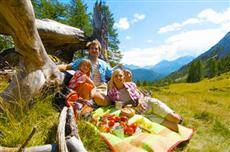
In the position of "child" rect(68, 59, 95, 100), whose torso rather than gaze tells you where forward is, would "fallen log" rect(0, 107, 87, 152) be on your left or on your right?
on your right

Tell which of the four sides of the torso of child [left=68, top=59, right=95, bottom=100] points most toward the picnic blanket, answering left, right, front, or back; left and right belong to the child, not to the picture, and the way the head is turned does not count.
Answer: front

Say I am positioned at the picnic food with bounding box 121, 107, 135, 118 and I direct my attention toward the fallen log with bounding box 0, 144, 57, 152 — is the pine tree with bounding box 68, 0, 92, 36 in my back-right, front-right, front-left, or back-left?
back-right

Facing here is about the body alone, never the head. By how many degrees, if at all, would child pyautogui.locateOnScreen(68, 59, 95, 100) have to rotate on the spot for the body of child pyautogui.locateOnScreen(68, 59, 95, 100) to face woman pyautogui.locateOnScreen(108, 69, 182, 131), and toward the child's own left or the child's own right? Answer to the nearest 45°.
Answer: approximately 45° to the child's own left

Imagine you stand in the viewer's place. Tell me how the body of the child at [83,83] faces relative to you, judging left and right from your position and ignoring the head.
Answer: facing the viewer and to the right of the viewer

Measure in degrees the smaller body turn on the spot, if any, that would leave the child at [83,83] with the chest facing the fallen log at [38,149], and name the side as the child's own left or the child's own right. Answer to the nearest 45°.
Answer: approximately 45° to the child's own right

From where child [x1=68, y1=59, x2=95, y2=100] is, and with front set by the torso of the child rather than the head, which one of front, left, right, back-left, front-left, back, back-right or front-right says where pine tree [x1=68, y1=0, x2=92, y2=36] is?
back-left

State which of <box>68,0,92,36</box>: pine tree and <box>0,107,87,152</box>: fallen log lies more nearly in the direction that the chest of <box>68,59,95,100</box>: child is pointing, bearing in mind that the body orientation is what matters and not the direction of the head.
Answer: the fallen log

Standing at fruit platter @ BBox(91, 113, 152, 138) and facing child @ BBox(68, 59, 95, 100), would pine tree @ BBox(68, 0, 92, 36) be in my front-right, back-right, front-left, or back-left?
front-right

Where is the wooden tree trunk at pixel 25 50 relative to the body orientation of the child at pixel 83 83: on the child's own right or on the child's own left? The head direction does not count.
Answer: on the child's own right

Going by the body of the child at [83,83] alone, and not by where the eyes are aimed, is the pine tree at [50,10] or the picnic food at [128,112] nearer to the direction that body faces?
the picnic food

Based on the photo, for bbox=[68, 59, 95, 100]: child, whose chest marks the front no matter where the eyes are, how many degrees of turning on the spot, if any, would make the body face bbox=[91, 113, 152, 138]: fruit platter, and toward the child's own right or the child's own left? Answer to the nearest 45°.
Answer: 0° — they already face it

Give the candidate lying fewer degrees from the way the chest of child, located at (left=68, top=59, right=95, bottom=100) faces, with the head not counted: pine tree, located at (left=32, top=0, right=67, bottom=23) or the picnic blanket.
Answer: the picnic blanket
